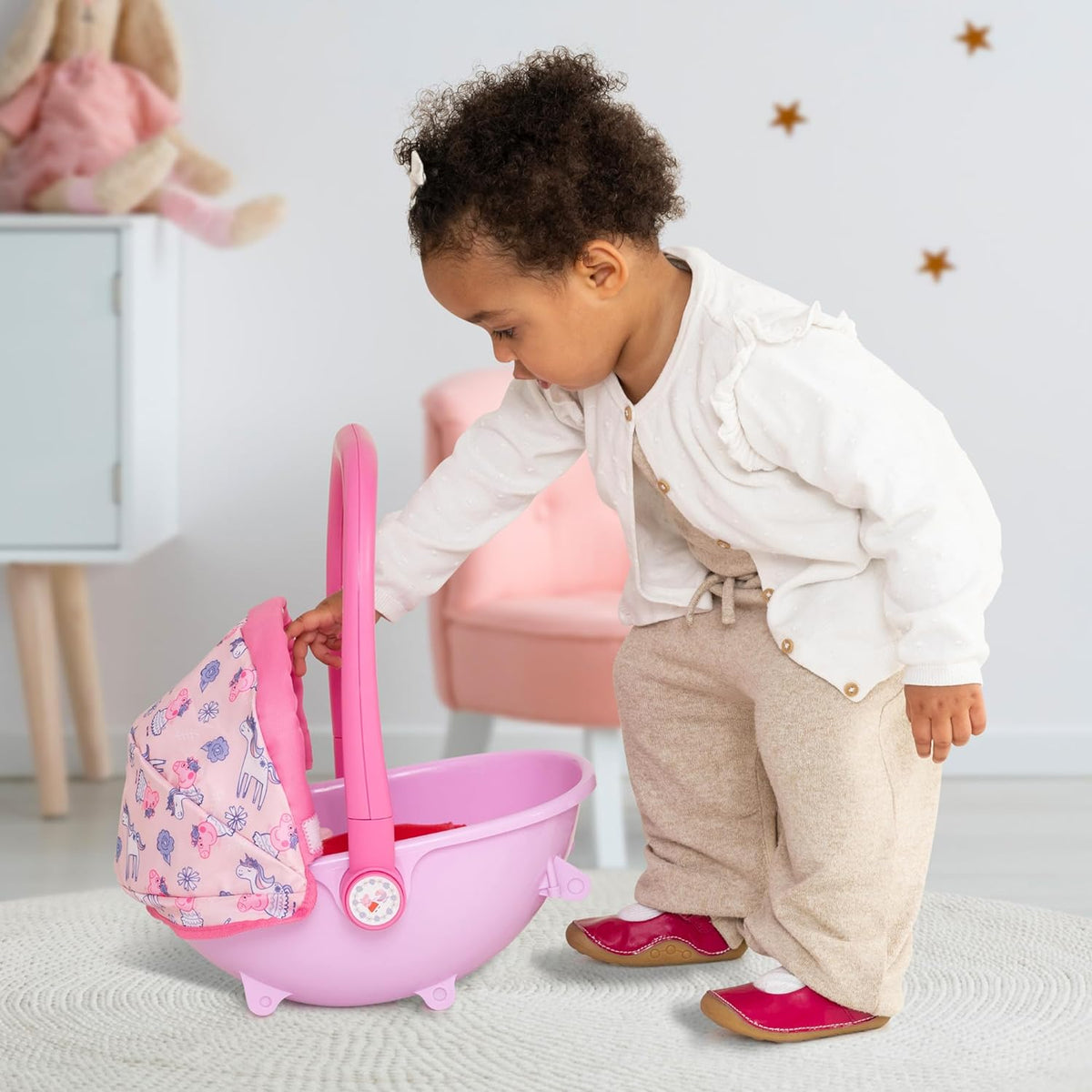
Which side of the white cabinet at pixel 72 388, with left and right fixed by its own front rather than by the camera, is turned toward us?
front

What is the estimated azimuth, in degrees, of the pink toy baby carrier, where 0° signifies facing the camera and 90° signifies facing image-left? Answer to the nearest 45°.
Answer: approximately 270°

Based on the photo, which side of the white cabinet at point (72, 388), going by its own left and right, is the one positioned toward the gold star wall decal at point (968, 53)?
left

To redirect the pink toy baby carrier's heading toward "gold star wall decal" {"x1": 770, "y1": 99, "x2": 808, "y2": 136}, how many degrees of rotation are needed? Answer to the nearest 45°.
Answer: approximately 45° to its left

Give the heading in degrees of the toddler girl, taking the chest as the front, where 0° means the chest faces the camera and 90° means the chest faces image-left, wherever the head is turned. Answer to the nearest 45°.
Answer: approximately 45°

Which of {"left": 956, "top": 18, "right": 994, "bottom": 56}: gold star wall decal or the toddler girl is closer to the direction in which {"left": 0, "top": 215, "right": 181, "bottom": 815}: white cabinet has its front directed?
the toddler girl

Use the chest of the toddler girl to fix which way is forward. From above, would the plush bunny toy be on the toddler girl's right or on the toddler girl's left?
on the toddler girl's right

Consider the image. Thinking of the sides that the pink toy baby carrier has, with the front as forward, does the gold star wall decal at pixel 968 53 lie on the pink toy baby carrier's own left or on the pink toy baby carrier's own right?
on the pink toy baby carrier's own left

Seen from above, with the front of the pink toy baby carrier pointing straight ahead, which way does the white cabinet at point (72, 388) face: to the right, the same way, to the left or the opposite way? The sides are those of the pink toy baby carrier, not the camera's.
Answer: to the right

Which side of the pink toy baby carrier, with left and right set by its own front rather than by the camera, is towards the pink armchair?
left

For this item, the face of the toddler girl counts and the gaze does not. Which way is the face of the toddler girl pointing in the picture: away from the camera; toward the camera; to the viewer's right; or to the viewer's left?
to the viewer's left
